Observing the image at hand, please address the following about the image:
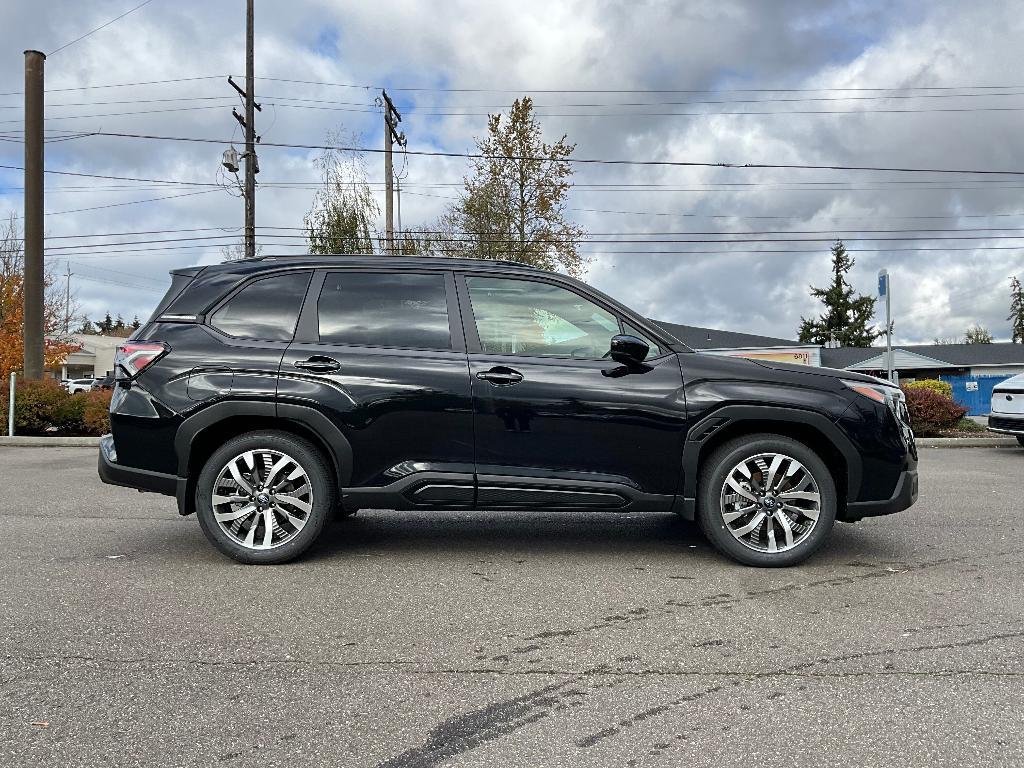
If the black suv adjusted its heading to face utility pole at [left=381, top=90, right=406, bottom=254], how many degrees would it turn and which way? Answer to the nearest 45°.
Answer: approximately 90° to its left

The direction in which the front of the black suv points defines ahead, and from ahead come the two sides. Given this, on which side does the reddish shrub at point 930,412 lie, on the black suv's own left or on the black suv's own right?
on the black suv's own left

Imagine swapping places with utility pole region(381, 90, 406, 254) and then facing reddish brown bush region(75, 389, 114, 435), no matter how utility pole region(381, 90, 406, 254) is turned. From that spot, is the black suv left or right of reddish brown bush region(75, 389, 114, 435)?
left

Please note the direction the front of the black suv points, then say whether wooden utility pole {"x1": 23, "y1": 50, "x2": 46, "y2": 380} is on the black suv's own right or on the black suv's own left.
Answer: on the black suv's own left

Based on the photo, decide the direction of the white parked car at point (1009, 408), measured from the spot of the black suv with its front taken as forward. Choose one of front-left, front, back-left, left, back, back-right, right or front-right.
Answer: front-left

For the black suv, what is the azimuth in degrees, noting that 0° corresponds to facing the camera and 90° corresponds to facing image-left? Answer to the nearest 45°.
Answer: approximately 270°

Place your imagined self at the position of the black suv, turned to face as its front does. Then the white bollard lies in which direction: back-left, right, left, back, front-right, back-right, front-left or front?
back-left

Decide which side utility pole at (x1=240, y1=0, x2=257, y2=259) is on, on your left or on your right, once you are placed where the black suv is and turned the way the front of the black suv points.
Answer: on your left
